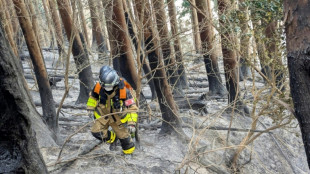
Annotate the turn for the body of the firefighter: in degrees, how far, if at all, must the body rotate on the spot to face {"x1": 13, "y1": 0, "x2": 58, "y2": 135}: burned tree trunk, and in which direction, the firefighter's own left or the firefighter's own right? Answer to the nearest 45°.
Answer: approximately 135° to the firefighter's own right

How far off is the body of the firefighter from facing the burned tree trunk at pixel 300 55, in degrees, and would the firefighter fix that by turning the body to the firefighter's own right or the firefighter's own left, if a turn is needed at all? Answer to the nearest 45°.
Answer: approximately 45° to the firefighter's own left

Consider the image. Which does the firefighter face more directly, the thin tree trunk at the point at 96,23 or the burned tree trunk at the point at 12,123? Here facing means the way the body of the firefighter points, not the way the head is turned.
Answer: the burned tree trunk

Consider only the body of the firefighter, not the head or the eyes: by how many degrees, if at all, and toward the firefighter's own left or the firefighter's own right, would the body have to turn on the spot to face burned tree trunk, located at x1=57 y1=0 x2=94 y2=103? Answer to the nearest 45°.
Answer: approximately 180°

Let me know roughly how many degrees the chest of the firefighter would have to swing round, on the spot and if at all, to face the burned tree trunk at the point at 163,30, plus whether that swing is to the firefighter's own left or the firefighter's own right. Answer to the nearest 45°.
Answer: approximately 135° to the firefighter's own left

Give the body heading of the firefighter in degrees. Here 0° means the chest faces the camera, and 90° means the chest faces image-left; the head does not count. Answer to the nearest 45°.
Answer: approximately 0°

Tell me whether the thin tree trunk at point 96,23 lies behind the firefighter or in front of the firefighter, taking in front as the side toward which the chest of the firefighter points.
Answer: behind

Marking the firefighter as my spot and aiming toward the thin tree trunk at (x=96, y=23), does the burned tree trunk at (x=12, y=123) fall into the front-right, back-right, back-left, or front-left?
back-left

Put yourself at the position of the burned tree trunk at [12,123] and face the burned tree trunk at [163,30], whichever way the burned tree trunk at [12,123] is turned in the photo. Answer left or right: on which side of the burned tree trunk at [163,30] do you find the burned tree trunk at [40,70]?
left

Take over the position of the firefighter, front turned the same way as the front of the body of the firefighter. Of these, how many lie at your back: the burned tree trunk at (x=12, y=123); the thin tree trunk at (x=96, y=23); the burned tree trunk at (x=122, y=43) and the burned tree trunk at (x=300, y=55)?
2
